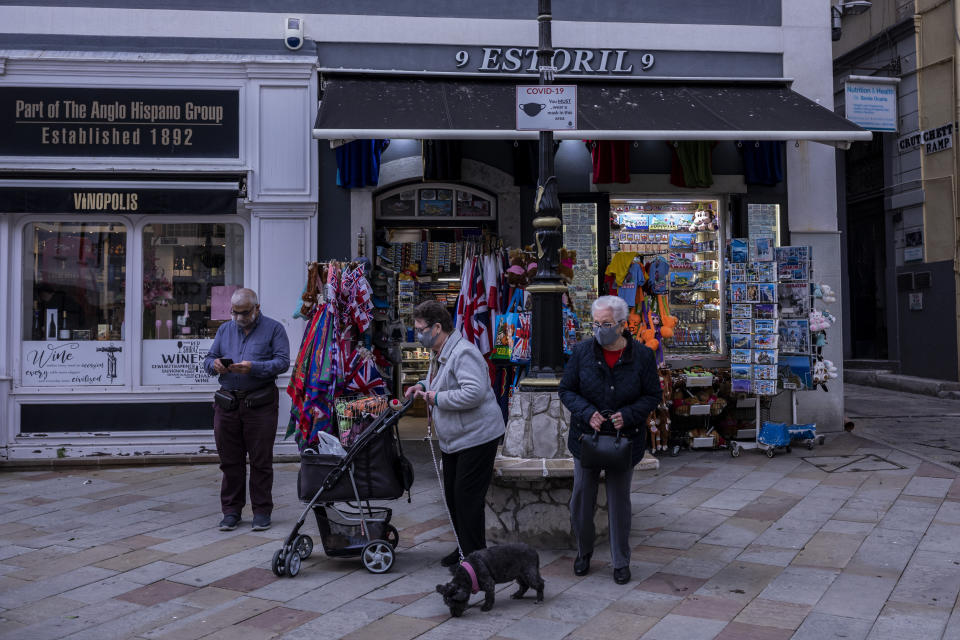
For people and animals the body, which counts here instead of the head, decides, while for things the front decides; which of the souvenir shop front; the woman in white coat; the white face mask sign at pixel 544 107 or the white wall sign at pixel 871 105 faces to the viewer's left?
the woman in white coat

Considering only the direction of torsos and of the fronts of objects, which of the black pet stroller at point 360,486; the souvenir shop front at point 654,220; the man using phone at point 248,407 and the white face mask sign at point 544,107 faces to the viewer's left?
the black pet stroller

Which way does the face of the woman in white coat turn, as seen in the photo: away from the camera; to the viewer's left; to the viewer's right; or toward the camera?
to the viewer's left

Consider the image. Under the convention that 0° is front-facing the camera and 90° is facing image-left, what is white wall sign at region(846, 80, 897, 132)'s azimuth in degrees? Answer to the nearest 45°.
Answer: approximately 0°

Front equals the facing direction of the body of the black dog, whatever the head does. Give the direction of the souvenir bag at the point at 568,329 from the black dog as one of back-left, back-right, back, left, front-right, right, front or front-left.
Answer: back-right

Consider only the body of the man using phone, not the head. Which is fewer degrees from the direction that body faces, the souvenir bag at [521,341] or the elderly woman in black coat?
the elderly woman in black coat

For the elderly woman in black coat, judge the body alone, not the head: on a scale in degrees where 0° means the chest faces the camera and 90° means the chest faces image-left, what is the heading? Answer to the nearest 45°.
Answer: approximately 0°

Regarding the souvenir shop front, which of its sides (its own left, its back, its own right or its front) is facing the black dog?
front

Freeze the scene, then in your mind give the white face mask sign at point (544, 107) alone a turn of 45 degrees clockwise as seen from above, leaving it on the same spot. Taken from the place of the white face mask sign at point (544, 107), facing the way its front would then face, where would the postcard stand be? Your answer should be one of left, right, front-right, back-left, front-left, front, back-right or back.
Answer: back

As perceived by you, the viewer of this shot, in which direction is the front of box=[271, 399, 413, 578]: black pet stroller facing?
facing to the left of the viewer
